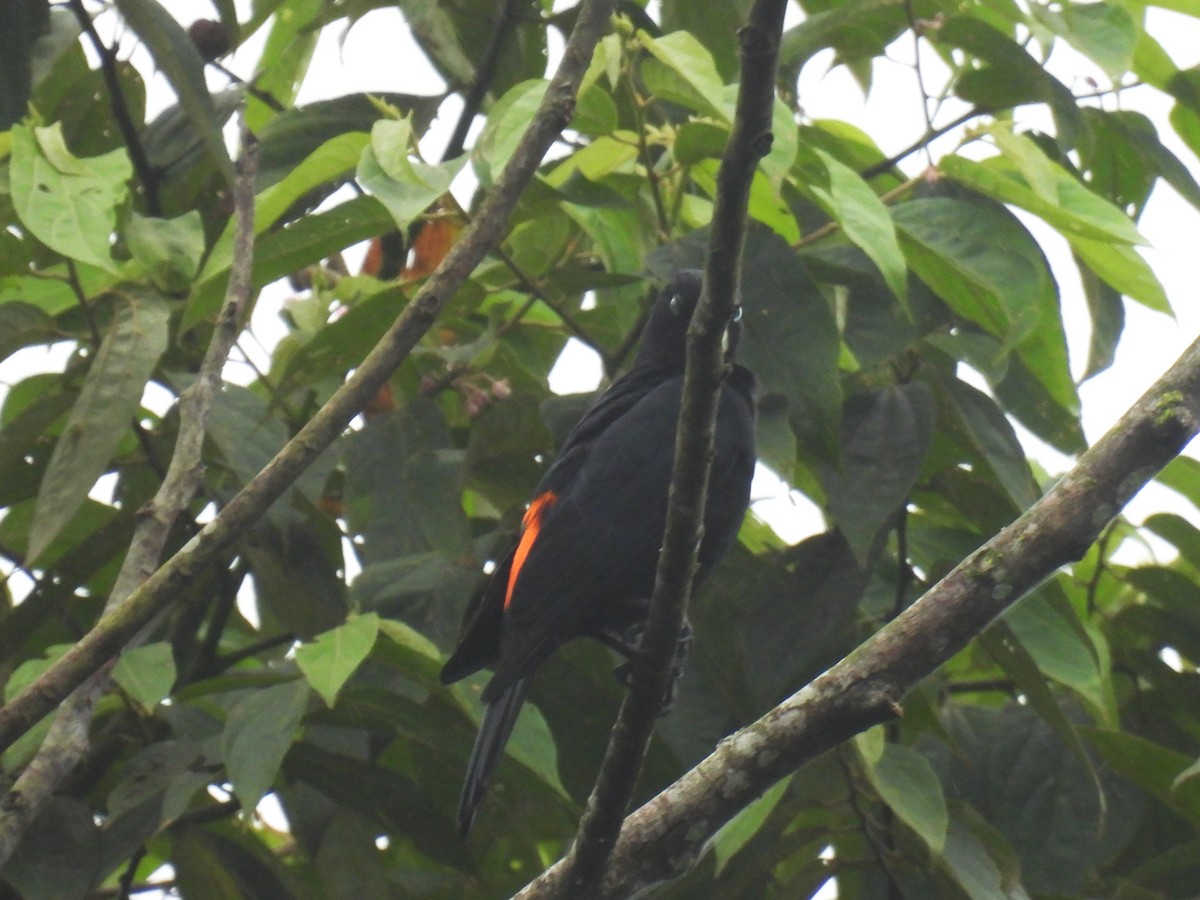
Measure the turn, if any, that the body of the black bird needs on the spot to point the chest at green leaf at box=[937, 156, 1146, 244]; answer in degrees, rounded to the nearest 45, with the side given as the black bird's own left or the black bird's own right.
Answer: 0° — it already faces it

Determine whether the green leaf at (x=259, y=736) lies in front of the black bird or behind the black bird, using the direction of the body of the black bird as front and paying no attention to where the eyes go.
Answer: behind

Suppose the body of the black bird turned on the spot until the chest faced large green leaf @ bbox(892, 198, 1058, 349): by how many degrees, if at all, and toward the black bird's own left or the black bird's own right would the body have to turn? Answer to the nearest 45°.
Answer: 0° — it already faces it

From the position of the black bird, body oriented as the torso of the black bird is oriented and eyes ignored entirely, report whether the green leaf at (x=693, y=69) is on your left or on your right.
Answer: on your right
